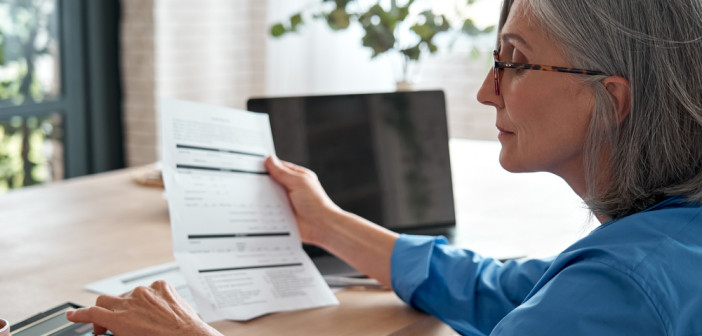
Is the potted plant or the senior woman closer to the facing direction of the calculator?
the senior woman

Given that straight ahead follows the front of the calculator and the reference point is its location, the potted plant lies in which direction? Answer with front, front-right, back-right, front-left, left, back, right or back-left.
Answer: left

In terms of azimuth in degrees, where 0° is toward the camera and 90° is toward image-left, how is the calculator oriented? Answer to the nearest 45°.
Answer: approximately 315°

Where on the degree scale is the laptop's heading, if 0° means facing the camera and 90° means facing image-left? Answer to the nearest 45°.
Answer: approximately 0°

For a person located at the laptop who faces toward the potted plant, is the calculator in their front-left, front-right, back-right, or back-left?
back-left

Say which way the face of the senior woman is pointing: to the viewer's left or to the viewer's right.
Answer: to the viewer's left
